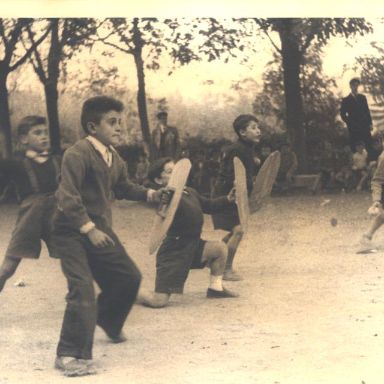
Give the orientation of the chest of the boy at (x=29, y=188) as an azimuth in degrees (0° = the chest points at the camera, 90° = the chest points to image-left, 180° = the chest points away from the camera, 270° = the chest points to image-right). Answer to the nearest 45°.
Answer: approximately 315°

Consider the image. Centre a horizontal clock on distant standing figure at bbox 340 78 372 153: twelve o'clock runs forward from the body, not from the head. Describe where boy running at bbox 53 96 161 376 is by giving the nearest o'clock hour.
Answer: The boy running is roughly at 12 o'clock from the distant standing figure.

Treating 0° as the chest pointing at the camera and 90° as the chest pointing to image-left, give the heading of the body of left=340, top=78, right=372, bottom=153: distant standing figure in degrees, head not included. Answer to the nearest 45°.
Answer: approximately 0°

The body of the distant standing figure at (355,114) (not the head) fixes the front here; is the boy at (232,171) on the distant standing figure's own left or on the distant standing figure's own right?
on the distant standing figure's own right

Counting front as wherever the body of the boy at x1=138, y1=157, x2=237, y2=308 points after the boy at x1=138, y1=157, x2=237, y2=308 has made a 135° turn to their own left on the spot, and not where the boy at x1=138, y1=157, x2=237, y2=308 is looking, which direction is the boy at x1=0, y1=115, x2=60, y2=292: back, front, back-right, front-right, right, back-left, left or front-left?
front-left

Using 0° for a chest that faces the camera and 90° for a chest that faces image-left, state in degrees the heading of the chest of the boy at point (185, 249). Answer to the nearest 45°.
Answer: approximately 270°
